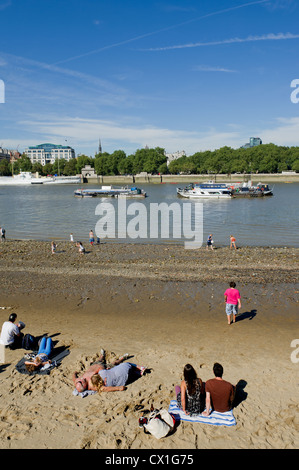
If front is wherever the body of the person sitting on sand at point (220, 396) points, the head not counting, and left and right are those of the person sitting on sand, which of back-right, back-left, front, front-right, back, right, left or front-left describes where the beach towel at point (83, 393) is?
left

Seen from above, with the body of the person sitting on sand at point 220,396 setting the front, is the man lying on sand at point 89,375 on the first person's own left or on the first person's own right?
on the first person's own left

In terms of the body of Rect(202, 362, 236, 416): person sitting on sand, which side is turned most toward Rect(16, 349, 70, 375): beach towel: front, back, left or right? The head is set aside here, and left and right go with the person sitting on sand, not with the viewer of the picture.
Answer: left

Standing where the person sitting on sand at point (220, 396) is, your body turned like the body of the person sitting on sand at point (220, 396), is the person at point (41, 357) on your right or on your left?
on your left

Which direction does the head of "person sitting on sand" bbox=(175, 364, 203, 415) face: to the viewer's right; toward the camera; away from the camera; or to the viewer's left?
away from the camera

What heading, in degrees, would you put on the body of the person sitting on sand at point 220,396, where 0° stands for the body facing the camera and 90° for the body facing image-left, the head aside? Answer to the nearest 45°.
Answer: approximately 180°
